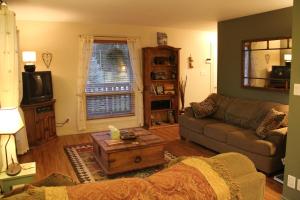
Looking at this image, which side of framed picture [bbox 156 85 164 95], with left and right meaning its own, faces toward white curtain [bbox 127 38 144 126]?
right

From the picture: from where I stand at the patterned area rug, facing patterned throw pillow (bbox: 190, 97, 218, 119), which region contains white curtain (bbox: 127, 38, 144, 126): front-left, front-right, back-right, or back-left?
front-left

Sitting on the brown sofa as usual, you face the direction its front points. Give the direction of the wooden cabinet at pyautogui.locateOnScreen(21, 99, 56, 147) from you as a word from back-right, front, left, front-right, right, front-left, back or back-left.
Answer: front-right

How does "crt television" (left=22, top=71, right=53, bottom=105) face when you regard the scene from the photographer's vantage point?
facing the viewer and to the right of the viewer

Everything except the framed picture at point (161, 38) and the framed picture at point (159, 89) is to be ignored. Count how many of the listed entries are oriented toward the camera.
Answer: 2

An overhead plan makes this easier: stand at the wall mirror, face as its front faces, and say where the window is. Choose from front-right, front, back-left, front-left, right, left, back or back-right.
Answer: front-right

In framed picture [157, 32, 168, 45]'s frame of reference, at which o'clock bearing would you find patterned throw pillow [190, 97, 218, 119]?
The patterned throw pillow is roughly at 11 o'clock from the framed picture.

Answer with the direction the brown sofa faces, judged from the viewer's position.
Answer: facing the viewer and to the left of the viewer

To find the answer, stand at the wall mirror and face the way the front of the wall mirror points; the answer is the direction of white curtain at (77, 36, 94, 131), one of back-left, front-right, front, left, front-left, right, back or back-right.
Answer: front-right

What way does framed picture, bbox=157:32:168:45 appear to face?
toward the camera

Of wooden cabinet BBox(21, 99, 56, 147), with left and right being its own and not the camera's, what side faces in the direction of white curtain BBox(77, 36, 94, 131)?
left

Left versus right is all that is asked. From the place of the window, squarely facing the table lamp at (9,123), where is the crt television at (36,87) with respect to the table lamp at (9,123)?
right

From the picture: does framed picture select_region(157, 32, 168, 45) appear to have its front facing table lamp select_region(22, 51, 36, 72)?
no

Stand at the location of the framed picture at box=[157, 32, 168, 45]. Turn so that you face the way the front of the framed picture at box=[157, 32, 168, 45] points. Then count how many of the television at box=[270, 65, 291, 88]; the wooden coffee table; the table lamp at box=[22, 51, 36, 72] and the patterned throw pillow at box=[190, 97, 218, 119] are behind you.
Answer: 0

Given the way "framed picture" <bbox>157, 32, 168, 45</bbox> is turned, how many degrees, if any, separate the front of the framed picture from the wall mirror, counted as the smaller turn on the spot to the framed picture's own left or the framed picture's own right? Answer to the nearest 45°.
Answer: approximately 45° to the framed picture's own left

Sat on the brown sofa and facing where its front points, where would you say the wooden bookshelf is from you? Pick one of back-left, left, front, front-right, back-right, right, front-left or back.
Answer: right

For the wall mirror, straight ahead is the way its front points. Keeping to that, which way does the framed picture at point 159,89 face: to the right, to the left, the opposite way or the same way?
to the left

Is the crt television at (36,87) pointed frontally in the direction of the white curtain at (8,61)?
no

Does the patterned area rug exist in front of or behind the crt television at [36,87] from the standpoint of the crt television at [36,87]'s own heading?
in front
